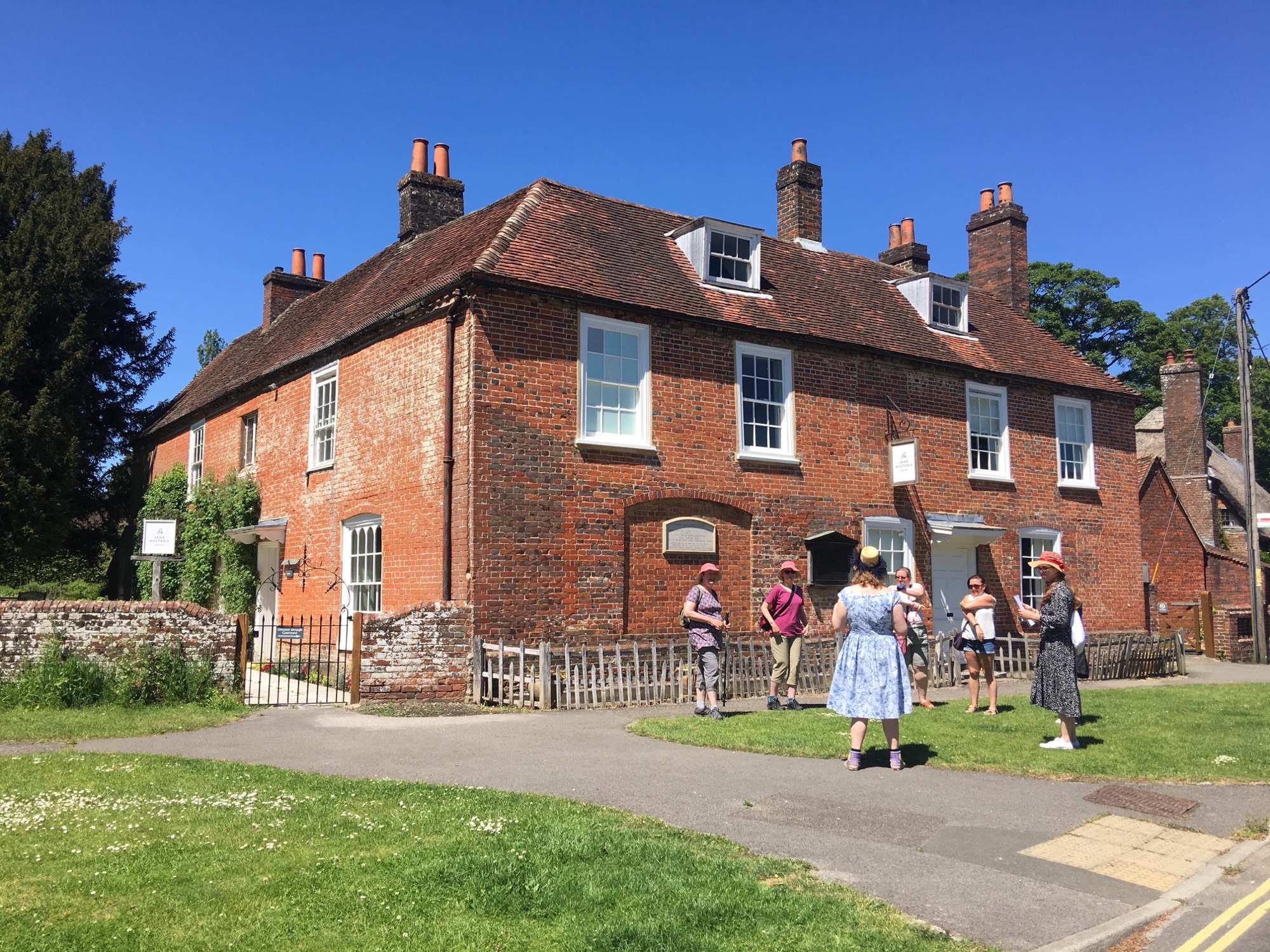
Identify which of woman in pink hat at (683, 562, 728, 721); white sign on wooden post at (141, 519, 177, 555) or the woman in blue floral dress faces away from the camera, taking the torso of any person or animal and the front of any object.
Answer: the woman in blue floral dress

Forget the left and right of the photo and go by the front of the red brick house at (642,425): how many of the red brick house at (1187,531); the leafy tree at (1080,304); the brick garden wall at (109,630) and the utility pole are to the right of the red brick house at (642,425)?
1

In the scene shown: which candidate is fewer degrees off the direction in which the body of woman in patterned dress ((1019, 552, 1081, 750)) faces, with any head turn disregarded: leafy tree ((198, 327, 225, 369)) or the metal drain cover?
the leafy tree

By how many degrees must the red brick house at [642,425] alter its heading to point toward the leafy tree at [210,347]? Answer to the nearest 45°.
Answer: approximately 180°

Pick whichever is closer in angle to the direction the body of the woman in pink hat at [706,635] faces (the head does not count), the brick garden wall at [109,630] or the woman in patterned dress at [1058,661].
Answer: the woman in patterned dress

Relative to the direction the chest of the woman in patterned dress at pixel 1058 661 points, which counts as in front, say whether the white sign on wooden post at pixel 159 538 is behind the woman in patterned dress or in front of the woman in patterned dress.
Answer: in front

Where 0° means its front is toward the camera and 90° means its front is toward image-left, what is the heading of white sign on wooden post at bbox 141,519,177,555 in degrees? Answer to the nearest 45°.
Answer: approximately 0°

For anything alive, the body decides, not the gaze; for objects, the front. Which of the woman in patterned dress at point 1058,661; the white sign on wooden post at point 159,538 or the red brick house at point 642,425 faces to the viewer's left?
the woman in patterned dress

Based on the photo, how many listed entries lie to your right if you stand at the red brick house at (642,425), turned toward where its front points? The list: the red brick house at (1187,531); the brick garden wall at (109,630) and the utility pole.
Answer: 1

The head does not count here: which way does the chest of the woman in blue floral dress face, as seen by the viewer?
away from the camera

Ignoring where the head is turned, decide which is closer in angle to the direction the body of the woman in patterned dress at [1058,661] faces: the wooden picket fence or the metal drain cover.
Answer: the wooden picket fence

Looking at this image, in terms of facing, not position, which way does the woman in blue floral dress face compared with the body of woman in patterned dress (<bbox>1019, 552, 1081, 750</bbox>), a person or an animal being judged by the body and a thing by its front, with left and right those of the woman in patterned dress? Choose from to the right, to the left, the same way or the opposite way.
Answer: to the right
